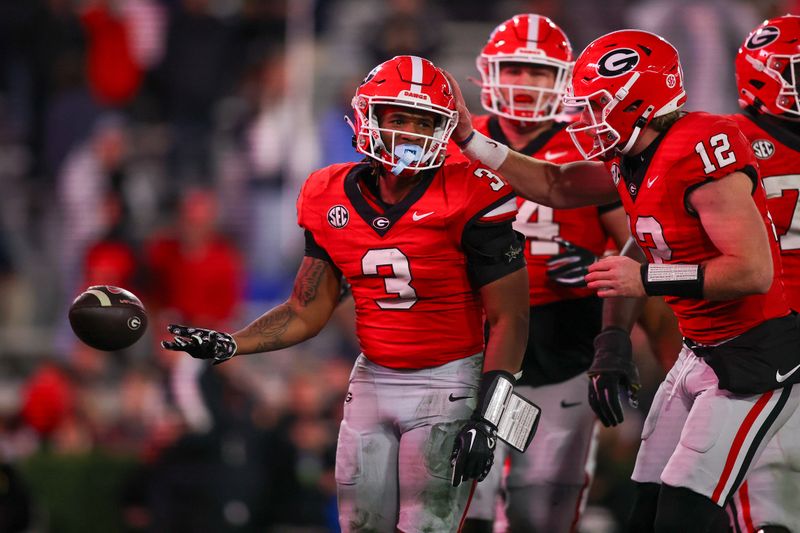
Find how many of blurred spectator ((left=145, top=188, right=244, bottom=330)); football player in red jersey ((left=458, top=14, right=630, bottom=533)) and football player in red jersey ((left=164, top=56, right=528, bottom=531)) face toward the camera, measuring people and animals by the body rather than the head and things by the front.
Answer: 3

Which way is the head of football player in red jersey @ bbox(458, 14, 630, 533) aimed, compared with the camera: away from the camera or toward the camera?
toward the camera

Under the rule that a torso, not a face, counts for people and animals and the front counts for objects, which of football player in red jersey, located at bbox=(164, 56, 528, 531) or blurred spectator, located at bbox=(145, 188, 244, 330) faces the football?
the blurred spectator

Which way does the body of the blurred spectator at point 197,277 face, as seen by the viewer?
toward the camera

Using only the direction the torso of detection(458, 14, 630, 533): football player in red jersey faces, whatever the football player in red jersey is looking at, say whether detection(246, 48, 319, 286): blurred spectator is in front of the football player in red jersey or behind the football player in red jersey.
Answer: behind

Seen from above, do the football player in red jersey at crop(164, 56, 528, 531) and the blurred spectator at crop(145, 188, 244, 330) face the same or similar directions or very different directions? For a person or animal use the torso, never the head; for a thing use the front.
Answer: same or similar directions

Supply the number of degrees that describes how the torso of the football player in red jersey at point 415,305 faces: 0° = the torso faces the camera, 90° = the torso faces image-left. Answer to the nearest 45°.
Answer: approximately 0°

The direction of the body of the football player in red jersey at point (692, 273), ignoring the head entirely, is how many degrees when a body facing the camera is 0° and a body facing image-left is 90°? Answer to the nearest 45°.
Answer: approximately 45°

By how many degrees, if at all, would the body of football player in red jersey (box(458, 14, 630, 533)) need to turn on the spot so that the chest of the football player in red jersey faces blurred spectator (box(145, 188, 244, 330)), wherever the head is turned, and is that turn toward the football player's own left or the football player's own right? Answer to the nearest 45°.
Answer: approximately 135° to the football player's own right

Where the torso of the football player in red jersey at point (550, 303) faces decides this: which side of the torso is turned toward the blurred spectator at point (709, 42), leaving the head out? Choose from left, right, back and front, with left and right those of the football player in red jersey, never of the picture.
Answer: back
